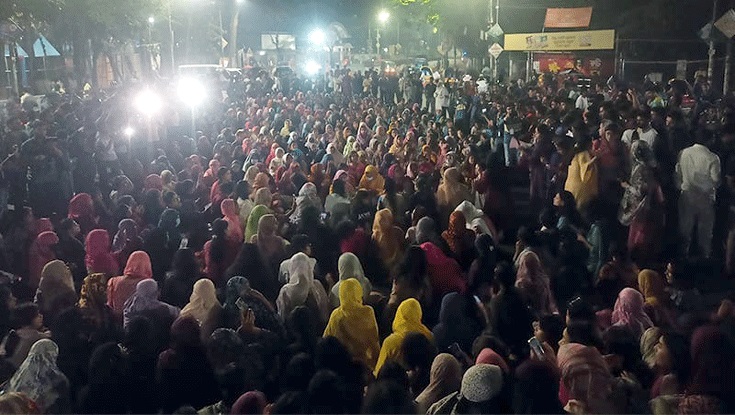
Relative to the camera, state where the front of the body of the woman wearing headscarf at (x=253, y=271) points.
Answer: away from the camera

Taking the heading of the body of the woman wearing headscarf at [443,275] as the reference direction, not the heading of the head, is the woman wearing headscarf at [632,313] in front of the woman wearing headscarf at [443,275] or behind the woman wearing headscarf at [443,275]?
behind

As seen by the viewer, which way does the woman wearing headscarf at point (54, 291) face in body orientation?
away from the camera

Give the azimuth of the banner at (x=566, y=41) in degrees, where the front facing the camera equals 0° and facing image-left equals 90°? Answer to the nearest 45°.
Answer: approximately 0°

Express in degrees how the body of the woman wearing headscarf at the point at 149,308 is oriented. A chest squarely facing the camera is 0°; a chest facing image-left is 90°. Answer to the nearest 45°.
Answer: approximately 180°

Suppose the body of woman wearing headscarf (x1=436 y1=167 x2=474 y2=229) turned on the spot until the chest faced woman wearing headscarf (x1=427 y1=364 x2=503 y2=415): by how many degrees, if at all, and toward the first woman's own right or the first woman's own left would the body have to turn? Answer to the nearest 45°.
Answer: approximately 180°

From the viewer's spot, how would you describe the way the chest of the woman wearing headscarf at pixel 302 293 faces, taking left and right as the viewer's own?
facing away from the viewer

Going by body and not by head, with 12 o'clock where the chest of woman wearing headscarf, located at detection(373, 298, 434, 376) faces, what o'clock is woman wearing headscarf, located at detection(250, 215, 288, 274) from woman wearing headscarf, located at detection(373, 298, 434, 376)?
woman wearing headscarf, located at detection(250, 215, 288, 274) is roughly at 11 o'clock from woman wearing headscarf, located at detection(373, 298, 434, 376).

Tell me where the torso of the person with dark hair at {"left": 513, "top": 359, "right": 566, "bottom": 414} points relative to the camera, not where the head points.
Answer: away from the camera

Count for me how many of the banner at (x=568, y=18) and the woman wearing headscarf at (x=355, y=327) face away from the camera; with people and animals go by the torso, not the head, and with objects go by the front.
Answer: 1

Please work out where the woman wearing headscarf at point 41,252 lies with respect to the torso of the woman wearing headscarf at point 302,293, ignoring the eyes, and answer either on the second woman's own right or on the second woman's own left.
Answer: on the second woman's own left

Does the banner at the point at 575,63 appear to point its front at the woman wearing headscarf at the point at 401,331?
yes

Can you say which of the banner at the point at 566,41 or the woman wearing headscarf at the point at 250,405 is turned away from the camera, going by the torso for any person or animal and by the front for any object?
the woman wearing headscarf

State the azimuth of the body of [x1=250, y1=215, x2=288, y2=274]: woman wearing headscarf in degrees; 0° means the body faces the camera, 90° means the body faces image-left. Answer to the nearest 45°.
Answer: approximately 180°

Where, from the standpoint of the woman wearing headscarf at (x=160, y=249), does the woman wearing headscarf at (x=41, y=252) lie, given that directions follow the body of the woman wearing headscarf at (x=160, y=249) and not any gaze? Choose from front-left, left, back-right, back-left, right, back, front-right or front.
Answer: back-left

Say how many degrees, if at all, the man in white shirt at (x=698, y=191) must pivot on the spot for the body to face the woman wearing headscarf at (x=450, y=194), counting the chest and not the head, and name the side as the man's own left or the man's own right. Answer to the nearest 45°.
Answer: approximately 90° to the man's own left

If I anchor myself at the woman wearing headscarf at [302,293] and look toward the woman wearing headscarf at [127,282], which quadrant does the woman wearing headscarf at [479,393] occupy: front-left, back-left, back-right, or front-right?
back-left

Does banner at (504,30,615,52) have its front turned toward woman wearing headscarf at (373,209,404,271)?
yes

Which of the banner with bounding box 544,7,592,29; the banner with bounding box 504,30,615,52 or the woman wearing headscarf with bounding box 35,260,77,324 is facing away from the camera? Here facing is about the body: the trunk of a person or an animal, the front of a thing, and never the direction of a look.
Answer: the woman wearing headscarf
